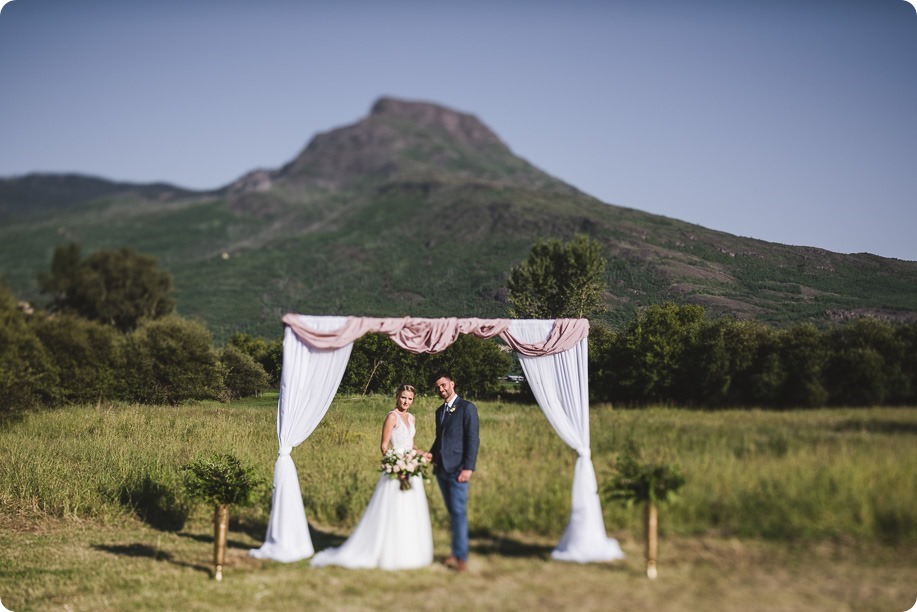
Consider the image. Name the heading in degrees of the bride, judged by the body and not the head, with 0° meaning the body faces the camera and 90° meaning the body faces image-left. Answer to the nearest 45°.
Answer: approximately 315°

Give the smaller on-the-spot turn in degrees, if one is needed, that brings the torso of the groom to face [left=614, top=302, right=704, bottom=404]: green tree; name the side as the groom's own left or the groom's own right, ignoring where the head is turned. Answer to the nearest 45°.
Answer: approximately 180°

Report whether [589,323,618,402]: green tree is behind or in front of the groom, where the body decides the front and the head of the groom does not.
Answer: behind

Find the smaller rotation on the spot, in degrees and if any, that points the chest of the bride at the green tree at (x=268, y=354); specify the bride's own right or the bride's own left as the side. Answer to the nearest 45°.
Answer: approximately 135° to the bride's own left

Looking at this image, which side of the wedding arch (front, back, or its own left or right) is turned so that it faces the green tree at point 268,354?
back

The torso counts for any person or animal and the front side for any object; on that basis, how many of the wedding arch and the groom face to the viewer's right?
0

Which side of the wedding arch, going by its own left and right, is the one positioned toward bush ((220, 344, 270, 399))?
back

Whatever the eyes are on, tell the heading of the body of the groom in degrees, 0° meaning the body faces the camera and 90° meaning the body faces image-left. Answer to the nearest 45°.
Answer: approximately 45°

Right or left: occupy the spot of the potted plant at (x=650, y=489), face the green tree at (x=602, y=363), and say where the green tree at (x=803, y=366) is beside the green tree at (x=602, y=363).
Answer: right

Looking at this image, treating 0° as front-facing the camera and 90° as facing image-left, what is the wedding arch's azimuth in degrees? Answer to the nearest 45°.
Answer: approximately 0°

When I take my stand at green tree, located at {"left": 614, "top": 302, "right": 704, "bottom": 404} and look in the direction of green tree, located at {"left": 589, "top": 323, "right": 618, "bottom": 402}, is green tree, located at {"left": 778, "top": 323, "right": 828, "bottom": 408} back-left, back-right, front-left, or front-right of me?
back-left
